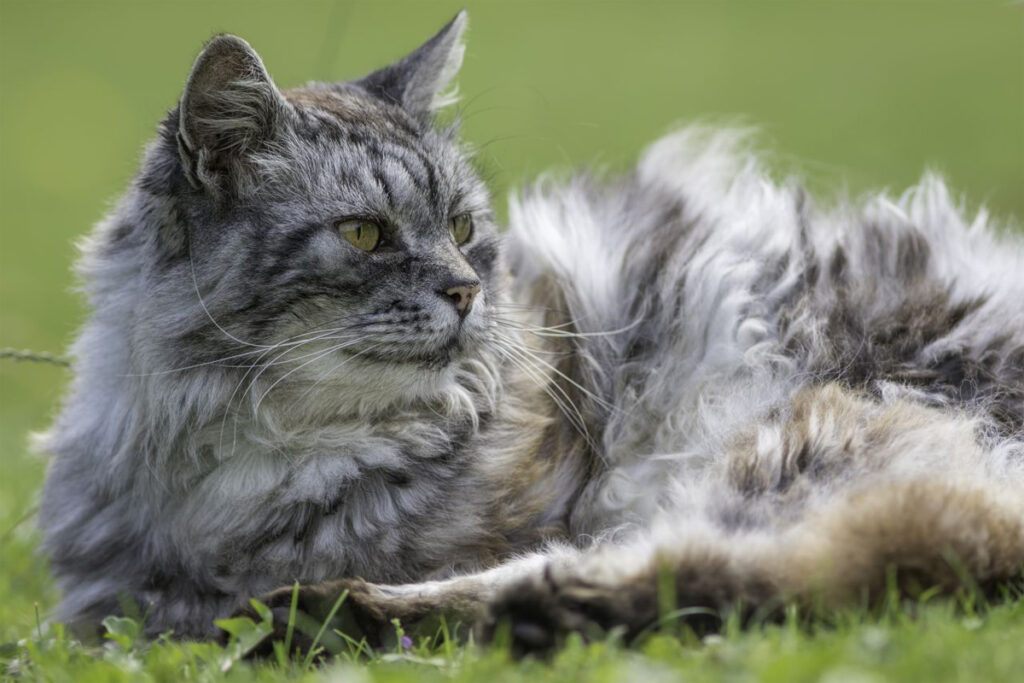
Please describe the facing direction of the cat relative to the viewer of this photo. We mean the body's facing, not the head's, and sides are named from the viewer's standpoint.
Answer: facing the viewer and to the left of the viewer
